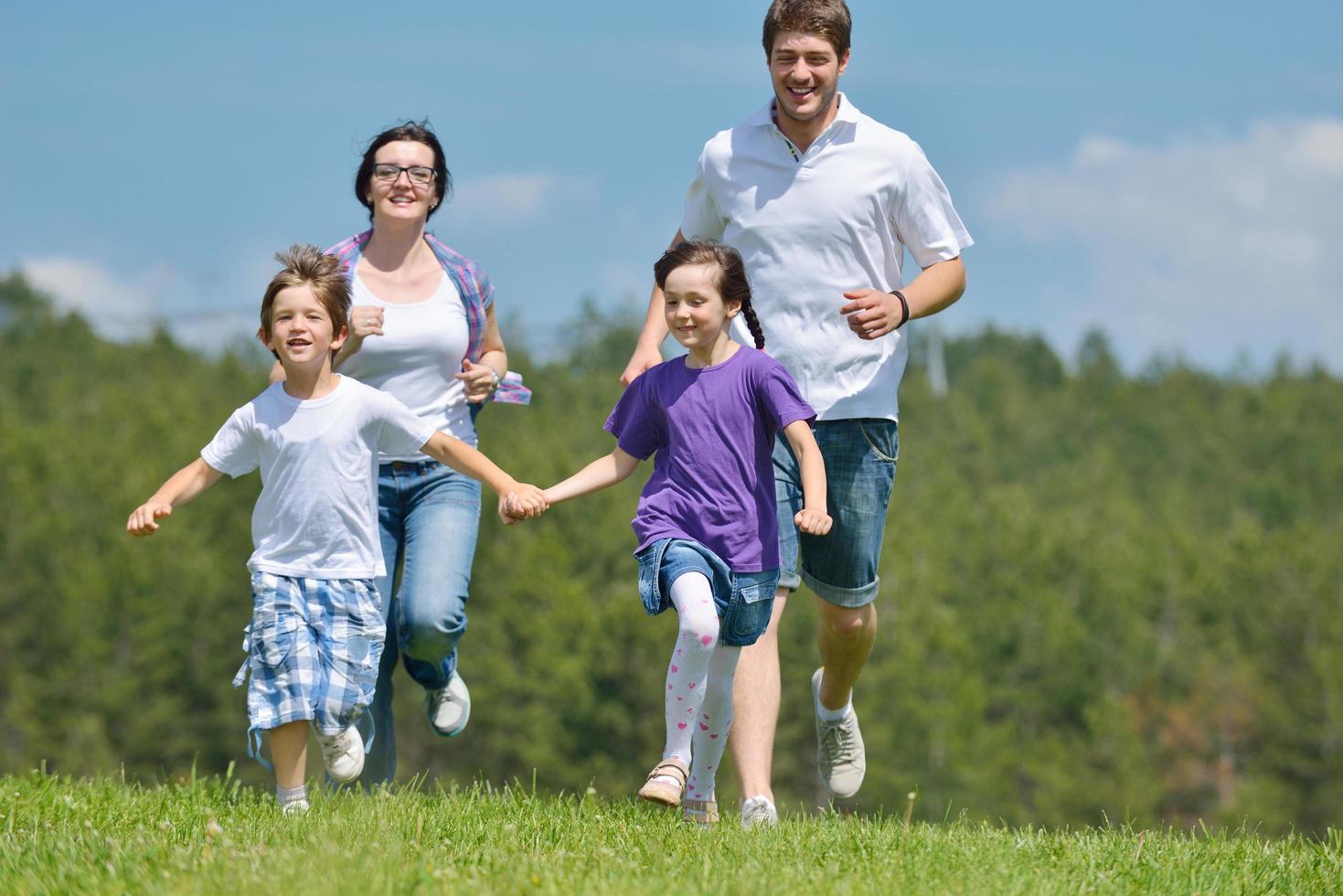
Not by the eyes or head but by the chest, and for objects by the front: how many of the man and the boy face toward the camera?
2

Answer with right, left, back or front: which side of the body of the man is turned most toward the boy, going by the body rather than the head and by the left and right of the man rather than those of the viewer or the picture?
right

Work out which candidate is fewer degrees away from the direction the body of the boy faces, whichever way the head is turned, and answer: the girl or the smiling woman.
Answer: the girl

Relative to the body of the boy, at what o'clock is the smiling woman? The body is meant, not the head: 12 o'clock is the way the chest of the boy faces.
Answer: The smiling woman is roughly at 7 o'clock from the boy.

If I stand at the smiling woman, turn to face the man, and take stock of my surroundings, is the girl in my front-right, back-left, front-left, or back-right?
front-right

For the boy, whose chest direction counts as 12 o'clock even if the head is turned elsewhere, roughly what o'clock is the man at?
The man is roughly at 9 o'clock from the boy.

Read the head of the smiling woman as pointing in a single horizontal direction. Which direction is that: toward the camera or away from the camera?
toward the camera

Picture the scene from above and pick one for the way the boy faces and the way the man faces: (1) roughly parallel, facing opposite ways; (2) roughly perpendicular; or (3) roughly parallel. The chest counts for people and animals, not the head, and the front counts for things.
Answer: roughly parallel

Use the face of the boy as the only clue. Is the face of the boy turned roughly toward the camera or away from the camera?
toward the camera

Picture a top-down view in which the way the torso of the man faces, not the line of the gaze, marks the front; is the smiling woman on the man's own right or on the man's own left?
on the man's own right

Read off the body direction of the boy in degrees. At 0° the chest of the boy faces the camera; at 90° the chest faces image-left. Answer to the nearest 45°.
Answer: approximately 0°

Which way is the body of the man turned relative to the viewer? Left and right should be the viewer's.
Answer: facing the viewer

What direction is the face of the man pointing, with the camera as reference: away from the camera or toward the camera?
toward the camera
